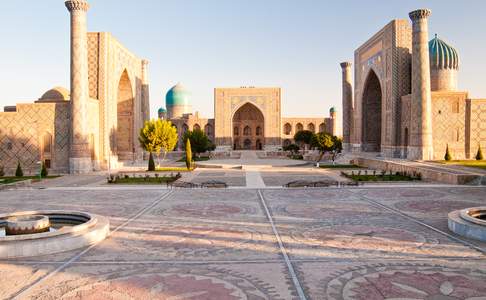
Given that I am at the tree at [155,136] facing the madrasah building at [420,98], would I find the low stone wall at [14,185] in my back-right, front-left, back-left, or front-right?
back-right

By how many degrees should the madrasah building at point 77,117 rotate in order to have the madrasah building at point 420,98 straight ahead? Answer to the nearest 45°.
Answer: approximately 45° to its left

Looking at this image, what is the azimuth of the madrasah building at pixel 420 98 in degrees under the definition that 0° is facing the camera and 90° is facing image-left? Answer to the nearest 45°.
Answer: approximately 45°

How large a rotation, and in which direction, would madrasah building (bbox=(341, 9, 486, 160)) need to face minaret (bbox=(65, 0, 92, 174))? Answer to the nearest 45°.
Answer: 0° — it already faces it

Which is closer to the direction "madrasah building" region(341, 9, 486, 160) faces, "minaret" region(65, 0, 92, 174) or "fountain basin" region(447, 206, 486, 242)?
the minaret

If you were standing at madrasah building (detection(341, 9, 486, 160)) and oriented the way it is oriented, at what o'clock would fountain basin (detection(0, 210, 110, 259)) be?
The fountain basin is roughly at 11 o'clock from the madrasah building.

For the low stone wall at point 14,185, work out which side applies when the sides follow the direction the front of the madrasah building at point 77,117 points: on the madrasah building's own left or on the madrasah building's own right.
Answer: on the madrasah building's own right
